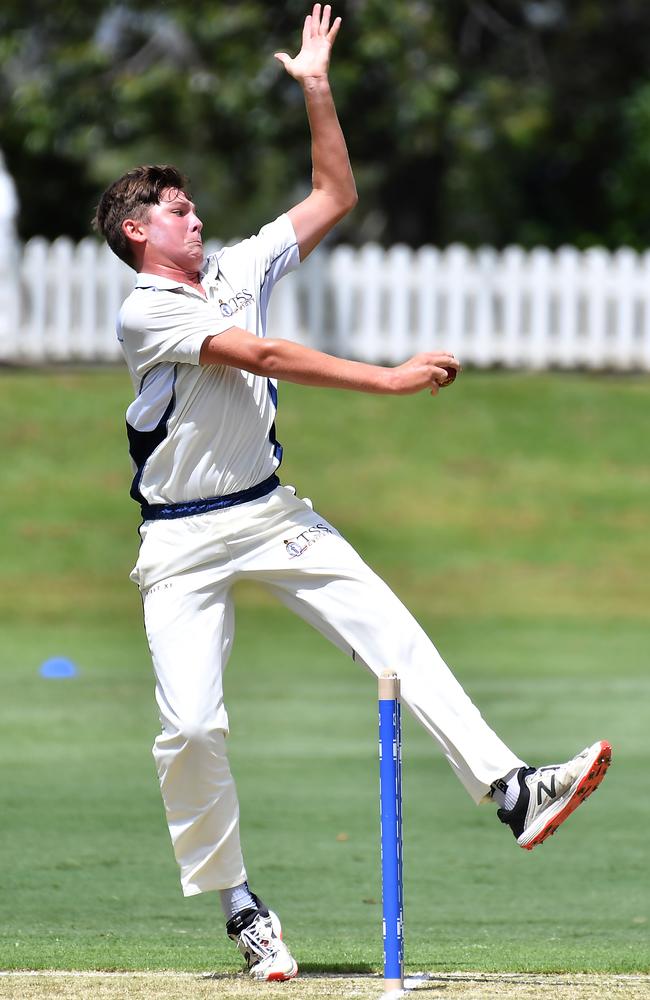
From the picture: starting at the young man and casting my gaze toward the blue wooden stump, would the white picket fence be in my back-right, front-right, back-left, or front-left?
back-left

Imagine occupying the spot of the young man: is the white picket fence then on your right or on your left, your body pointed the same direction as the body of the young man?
on your left

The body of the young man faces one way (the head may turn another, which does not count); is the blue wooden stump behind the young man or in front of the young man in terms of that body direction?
in front

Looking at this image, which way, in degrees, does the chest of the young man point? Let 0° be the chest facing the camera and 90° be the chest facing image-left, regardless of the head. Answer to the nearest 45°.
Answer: approximately 315°

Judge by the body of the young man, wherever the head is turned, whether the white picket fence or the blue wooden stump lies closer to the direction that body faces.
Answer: the blue wooden stump
